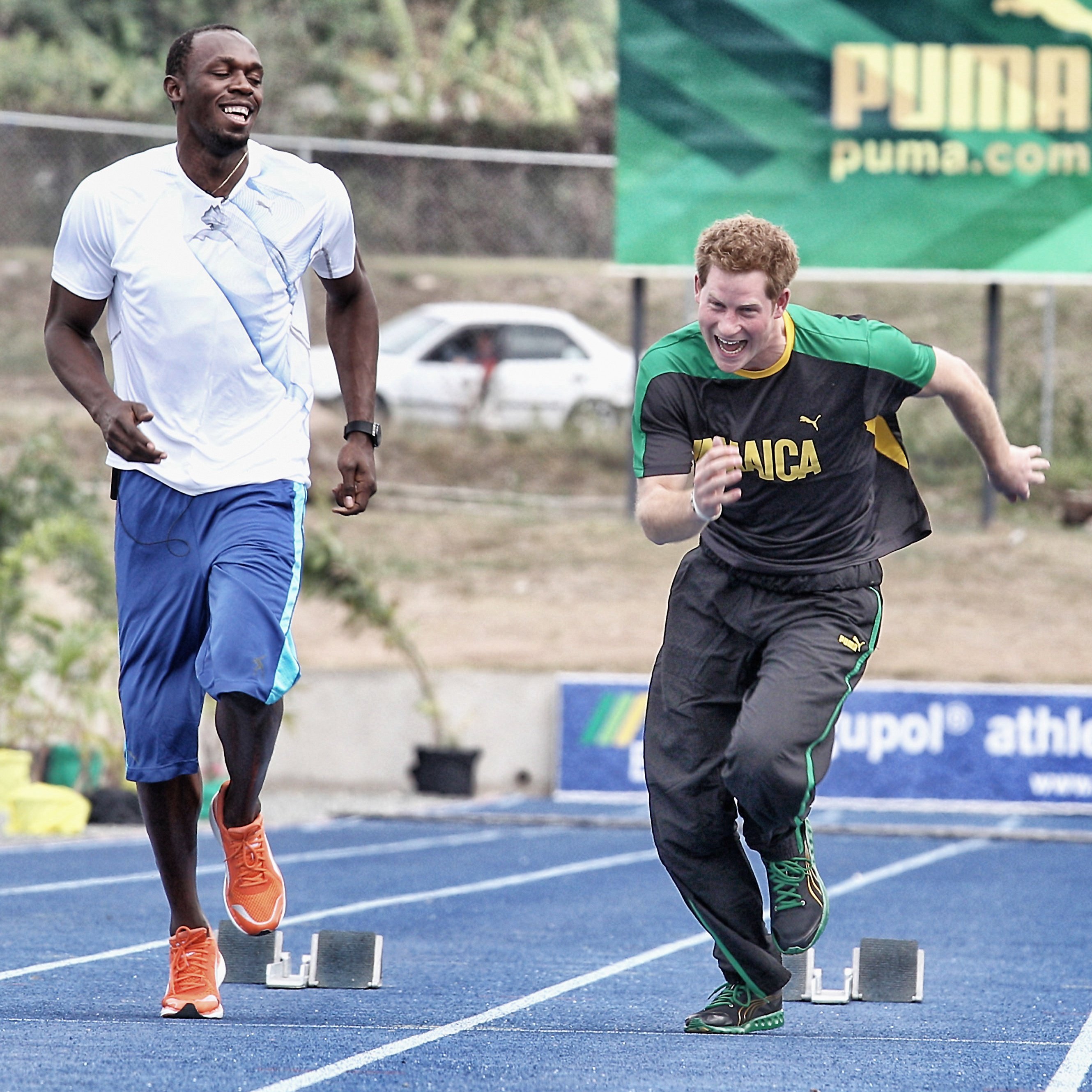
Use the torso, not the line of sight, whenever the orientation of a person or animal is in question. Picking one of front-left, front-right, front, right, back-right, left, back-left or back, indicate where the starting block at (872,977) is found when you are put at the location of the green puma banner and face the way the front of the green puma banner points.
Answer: front

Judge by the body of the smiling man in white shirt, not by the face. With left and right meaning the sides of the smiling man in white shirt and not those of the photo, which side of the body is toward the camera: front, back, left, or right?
front

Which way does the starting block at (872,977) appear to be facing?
toward the camera

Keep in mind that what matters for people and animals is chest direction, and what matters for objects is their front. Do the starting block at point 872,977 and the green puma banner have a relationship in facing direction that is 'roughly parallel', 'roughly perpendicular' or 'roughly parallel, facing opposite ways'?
roughly parallel

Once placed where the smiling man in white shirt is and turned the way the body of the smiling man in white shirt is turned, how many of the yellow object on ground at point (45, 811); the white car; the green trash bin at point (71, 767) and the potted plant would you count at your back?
4

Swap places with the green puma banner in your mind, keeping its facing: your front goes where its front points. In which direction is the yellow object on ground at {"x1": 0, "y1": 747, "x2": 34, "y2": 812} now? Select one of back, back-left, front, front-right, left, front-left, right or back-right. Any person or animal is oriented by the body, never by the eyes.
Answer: front-right

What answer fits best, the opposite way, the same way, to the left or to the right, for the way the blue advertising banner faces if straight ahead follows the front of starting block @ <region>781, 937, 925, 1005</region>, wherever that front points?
the same way

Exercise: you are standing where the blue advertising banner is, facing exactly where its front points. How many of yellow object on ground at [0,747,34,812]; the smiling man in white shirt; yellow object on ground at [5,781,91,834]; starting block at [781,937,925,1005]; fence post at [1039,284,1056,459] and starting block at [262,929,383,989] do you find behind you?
1

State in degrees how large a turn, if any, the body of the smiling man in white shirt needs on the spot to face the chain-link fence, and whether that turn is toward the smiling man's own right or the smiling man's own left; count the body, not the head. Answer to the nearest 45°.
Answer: approximately 180°

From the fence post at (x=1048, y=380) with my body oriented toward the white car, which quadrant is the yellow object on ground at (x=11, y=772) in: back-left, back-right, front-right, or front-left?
front-left

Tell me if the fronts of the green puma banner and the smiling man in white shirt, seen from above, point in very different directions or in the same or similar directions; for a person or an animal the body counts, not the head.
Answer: same or similar directions

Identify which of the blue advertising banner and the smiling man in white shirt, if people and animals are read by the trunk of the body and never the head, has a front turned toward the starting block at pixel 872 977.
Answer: the blue advertising banner

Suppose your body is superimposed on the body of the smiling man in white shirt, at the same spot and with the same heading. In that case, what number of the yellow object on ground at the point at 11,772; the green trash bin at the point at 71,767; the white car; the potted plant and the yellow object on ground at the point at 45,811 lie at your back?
5

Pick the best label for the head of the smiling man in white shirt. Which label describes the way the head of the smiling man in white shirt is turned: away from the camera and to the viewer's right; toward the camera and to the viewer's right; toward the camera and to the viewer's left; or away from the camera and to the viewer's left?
toward the camera and to the viewer's right
